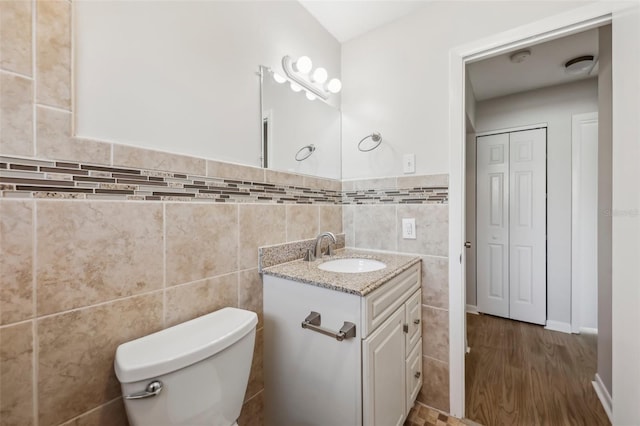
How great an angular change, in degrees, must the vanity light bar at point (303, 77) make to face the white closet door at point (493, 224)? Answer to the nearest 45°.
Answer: approximately 90° to its left

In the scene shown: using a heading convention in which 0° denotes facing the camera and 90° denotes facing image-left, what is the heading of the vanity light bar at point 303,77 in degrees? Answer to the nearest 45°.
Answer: approximately 315°

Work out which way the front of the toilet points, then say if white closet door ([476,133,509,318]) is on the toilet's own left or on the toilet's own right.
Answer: on the toilet's own left

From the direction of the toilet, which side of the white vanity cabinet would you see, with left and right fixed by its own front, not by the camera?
right

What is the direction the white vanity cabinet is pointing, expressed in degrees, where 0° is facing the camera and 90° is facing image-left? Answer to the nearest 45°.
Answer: approximately 315°

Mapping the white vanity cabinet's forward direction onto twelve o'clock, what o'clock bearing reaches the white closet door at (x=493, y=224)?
The white closet door is roughly at 9 o'clock from the white vanity cabinet.
